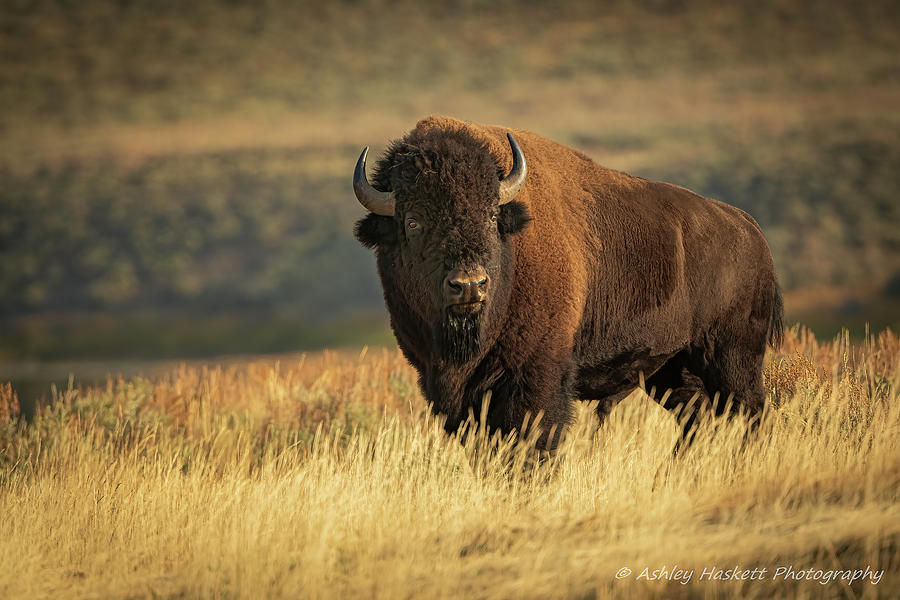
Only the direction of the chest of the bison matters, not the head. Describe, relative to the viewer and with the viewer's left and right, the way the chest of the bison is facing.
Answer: facing the viewer and to the left of the viewer
